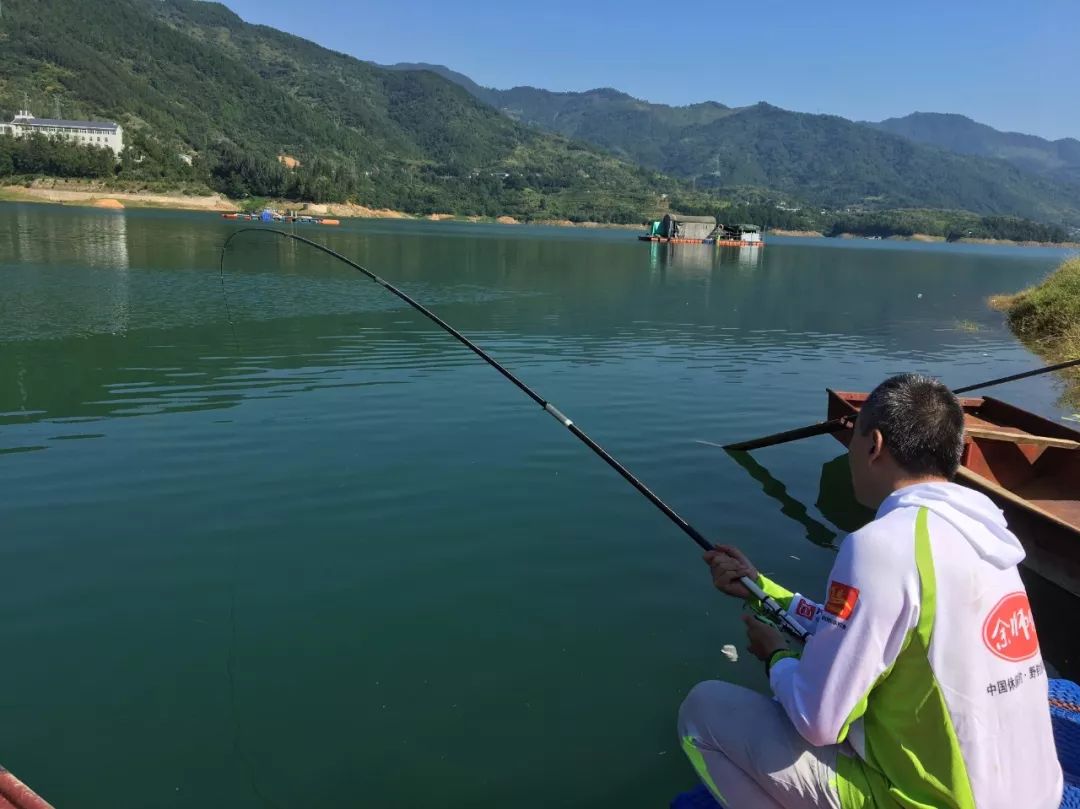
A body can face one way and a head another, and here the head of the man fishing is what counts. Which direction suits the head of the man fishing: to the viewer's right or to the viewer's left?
to the viewer's left

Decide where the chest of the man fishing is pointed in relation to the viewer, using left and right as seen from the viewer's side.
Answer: facing away from the viewer and to the left of the viewer

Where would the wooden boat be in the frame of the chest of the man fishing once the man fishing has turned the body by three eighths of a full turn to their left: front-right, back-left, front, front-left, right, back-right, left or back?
back

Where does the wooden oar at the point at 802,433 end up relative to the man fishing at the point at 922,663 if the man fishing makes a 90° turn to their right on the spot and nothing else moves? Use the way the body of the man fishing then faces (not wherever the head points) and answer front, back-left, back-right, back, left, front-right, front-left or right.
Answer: front-left
